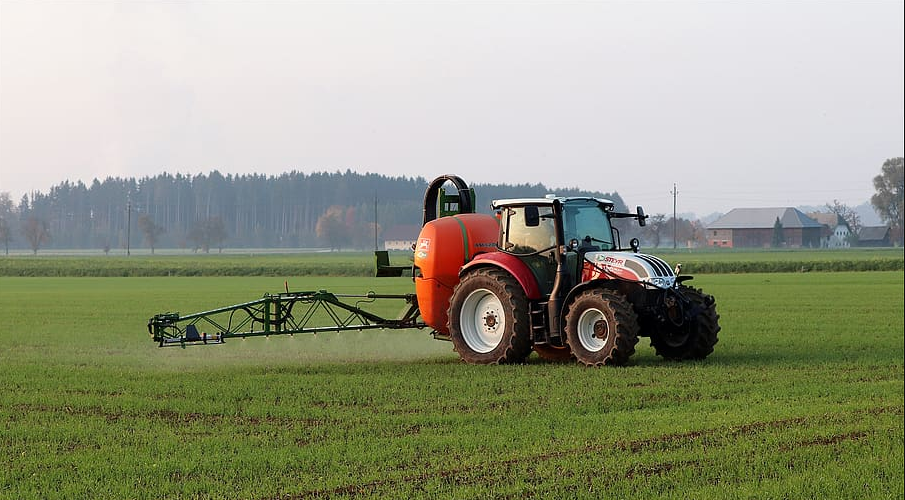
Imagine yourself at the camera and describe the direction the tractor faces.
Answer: facing the viewer and to the right of the viewer
